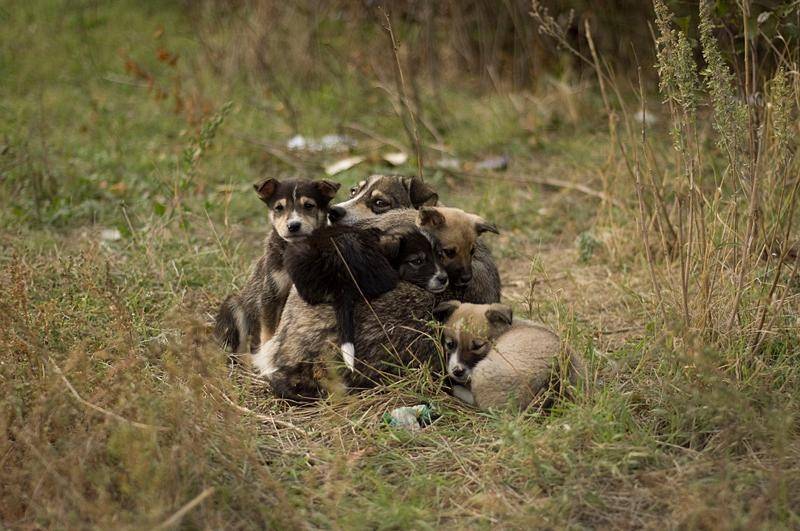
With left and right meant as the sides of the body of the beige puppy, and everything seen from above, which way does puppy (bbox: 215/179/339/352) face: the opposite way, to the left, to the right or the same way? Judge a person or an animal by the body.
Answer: to the left

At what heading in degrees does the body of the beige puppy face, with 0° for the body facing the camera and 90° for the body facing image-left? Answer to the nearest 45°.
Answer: approximately 45°

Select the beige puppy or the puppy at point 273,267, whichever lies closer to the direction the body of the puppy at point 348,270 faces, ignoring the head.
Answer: the beige puppy

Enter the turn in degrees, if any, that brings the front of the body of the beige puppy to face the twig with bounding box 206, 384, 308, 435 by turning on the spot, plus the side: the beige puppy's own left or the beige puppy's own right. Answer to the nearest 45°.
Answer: approximately 45° to the beige puppy's own right

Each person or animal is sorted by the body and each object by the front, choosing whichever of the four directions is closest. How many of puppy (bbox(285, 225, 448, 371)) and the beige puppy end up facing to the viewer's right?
1

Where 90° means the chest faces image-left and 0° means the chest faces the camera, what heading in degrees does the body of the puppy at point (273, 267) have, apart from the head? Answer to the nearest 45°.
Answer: approximately 315°

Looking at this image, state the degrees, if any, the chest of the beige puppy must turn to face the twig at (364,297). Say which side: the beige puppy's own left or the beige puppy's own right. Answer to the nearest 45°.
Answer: approximately 45° to the beige puppy's own right
